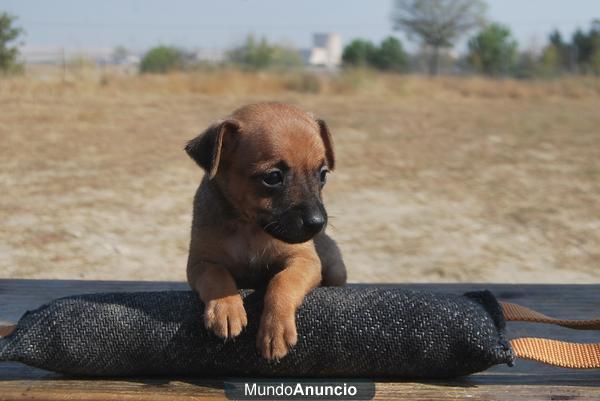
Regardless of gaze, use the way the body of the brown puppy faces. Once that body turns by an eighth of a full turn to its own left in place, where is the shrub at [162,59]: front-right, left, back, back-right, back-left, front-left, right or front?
back-left

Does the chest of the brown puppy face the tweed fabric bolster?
yes

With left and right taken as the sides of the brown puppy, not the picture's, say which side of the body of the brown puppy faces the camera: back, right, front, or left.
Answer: front
